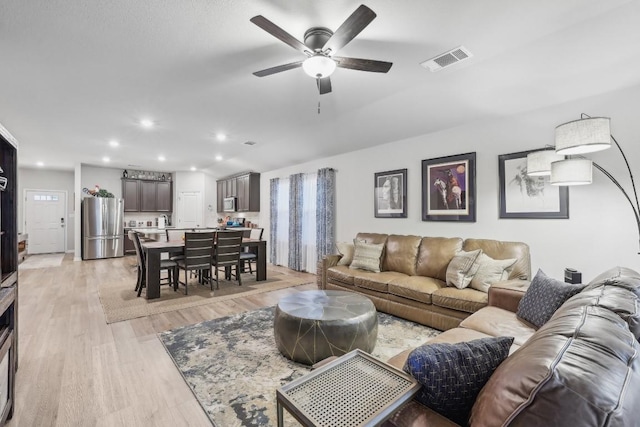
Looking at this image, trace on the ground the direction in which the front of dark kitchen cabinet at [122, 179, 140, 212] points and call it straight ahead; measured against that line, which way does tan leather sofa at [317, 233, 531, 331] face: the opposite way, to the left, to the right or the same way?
to the right

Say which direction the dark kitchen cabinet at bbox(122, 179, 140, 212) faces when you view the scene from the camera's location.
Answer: facing the viewer

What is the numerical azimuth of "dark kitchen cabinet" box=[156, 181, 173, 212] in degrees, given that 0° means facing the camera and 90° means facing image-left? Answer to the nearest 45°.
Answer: approximately 0°

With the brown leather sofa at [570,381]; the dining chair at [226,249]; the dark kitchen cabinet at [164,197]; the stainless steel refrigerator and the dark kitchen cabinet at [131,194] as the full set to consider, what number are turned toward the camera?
3

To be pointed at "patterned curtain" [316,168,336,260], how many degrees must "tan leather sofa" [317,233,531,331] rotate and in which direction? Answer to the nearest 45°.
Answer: approximately 90° to its right

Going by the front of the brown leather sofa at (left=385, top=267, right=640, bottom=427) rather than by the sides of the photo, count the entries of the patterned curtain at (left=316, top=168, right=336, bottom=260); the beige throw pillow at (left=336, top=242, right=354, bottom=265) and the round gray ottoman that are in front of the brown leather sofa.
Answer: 3

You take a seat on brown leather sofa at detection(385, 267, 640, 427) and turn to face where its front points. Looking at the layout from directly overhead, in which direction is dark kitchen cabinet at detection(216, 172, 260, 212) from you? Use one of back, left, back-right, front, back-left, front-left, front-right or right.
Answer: front

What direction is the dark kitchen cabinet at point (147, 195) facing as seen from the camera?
toward the camera

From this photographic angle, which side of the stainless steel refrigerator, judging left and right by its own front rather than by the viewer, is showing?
front

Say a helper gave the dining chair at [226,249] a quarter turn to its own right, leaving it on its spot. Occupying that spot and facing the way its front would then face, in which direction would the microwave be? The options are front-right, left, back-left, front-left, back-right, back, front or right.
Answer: left

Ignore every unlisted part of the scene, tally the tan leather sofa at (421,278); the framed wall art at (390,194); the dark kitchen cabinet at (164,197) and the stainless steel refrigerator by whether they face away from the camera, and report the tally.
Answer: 0

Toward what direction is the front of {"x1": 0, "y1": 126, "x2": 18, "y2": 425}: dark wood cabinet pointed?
to the viewer's right

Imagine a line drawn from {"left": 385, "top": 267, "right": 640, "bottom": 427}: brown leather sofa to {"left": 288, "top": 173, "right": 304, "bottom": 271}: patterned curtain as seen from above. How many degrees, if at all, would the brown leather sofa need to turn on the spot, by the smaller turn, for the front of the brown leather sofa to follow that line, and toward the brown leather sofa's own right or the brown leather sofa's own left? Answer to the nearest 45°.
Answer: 0° — it already faces it

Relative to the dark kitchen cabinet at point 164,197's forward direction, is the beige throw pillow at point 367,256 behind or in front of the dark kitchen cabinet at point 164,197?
in front

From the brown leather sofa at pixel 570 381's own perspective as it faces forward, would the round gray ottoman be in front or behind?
in front

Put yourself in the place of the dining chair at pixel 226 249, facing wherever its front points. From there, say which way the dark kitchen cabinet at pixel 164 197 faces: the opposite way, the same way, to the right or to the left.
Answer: the opposite way

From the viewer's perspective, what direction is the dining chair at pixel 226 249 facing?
away from the camera

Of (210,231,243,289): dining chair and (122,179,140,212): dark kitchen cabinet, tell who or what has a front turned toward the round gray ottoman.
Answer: the dark kitchen cabinet
